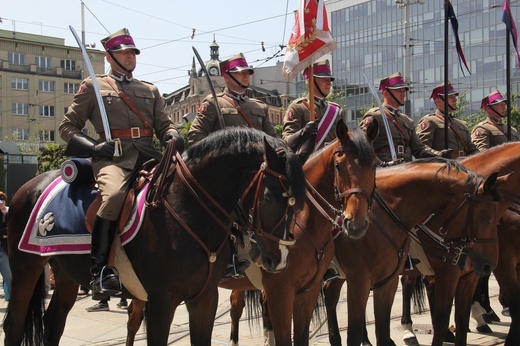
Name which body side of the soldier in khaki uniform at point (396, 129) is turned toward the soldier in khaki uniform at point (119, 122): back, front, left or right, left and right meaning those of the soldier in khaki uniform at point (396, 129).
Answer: right

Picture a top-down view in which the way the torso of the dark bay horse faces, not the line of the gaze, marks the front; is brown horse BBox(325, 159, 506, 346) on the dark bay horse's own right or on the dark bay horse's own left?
on the dark bay horse's own left

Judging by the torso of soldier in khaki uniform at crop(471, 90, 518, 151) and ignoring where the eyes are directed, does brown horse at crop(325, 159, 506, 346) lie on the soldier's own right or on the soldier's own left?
on the soldier's own right
